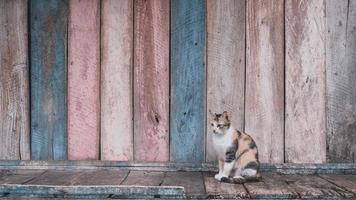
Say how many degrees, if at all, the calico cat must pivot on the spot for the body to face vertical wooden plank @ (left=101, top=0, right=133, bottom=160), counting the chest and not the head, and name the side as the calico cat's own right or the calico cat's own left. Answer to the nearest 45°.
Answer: approximately 45° to the calico cat's own right

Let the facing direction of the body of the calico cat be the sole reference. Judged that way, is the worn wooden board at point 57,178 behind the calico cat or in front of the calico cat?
in front

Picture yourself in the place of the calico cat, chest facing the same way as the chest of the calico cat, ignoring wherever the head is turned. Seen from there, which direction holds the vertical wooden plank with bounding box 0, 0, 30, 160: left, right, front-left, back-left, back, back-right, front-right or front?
front-right

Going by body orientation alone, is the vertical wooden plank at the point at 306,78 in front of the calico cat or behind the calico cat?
behind

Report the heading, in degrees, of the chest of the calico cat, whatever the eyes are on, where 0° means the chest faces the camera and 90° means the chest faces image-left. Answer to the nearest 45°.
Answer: approximately 45°

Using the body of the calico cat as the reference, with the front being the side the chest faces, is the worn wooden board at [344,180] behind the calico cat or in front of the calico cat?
behind
